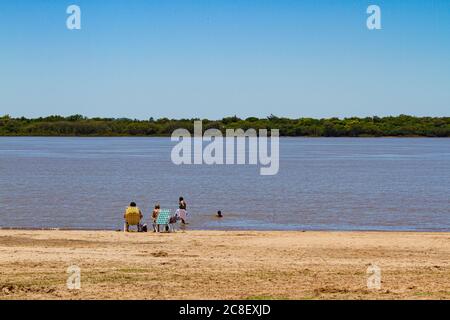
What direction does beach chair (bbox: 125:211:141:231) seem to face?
away from the camera

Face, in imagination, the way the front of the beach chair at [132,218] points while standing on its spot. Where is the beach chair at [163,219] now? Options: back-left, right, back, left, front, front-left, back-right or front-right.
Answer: right
